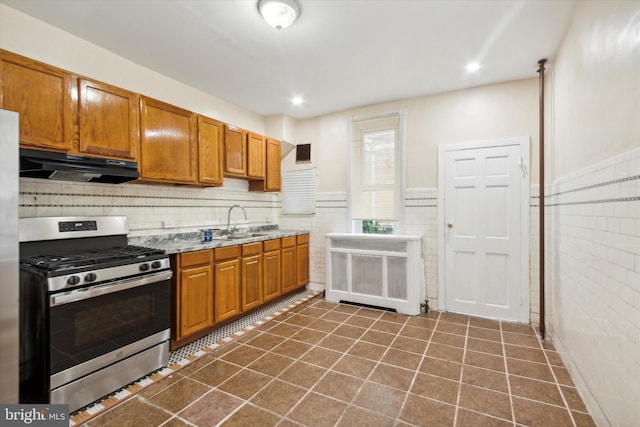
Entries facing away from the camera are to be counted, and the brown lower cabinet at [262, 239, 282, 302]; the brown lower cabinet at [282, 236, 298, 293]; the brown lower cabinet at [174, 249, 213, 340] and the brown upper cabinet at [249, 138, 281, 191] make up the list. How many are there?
0

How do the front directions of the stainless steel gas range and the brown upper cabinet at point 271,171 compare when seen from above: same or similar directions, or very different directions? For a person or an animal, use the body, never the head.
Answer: same or similar directions

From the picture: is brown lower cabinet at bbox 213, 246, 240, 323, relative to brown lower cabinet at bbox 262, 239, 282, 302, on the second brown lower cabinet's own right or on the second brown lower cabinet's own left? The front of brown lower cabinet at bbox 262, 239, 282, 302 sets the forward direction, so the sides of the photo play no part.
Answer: on the second brown lower cabinet's own right

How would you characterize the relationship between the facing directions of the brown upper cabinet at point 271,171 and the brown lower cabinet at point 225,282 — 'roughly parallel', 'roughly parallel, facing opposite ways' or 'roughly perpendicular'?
roughly parallel

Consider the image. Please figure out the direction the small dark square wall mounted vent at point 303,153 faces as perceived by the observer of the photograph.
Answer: facing the viewer

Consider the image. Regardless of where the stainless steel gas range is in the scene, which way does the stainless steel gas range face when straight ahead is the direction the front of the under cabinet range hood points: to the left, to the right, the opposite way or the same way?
the same way

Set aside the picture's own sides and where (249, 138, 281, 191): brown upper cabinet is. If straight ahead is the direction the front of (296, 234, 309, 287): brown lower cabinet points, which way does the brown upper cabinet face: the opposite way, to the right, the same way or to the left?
the same way

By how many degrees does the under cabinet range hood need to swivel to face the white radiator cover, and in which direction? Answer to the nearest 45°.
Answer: approximately 45° to its left

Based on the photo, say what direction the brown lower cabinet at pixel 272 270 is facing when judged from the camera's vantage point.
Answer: facing the viewer and to the right of the viewer

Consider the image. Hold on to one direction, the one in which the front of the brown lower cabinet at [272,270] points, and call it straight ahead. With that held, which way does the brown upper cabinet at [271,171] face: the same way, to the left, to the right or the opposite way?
the same way

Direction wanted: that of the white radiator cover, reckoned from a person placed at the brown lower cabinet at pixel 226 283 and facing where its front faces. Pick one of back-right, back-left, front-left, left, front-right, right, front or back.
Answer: front-left

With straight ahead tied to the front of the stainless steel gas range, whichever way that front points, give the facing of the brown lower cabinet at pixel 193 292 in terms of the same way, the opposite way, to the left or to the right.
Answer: the same way

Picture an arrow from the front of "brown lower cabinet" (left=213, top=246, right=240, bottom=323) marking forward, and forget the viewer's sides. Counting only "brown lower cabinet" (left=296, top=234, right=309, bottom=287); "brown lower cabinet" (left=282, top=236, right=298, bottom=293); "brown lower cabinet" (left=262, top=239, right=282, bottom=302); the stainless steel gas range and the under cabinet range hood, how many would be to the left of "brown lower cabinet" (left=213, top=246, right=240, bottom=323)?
3

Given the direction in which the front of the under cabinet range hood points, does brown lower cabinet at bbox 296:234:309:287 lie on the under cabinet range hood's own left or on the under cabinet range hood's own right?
on the under cabinet range hood's own left
